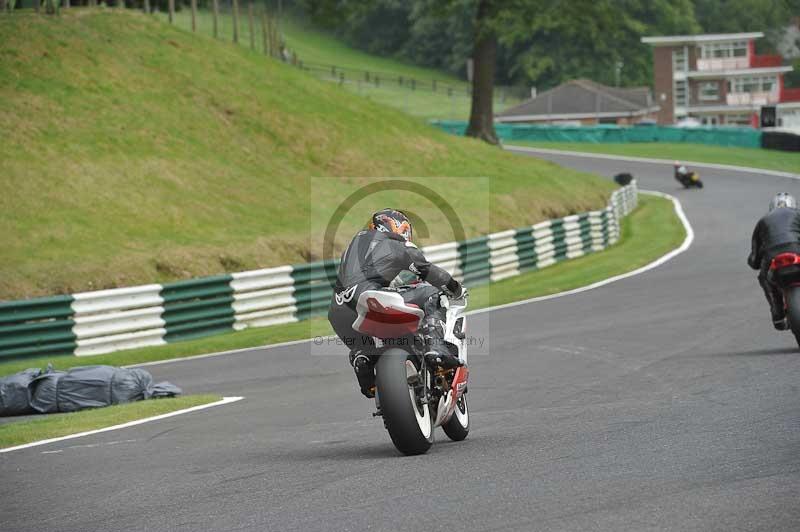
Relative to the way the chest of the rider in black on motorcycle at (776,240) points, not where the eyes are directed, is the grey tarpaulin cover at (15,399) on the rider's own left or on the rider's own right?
on the rider's own left

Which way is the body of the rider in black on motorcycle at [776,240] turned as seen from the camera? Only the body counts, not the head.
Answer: away from the camera

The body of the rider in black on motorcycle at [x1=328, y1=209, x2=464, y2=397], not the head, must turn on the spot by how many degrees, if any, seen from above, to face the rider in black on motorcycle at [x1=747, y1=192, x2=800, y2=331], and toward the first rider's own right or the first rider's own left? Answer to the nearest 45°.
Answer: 0° — they already face them

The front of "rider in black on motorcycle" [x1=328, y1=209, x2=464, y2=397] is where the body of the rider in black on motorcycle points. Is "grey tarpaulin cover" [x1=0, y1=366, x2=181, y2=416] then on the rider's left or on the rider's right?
on the rider's left

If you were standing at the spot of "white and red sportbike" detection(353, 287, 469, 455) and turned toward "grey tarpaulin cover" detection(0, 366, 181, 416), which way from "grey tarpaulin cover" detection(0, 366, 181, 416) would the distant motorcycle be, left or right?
right

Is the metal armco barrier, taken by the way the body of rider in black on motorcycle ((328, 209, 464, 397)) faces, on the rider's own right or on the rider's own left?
on the rider's own left

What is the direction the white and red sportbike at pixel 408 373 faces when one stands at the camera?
facing away from the viewer and to the right of the viewer

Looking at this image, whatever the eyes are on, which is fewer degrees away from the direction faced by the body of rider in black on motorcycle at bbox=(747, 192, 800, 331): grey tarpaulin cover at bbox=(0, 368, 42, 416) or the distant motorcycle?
the distant motorcycle

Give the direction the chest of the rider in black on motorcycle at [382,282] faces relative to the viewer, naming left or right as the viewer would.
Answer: facing away from the viewer and to the right of the viewer

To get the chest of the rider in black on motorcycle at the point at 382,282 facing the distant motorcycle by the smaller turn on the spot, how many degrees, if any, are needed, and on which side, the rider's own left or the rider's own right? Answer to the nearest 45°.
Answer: approximately 45° to the rider's own left
